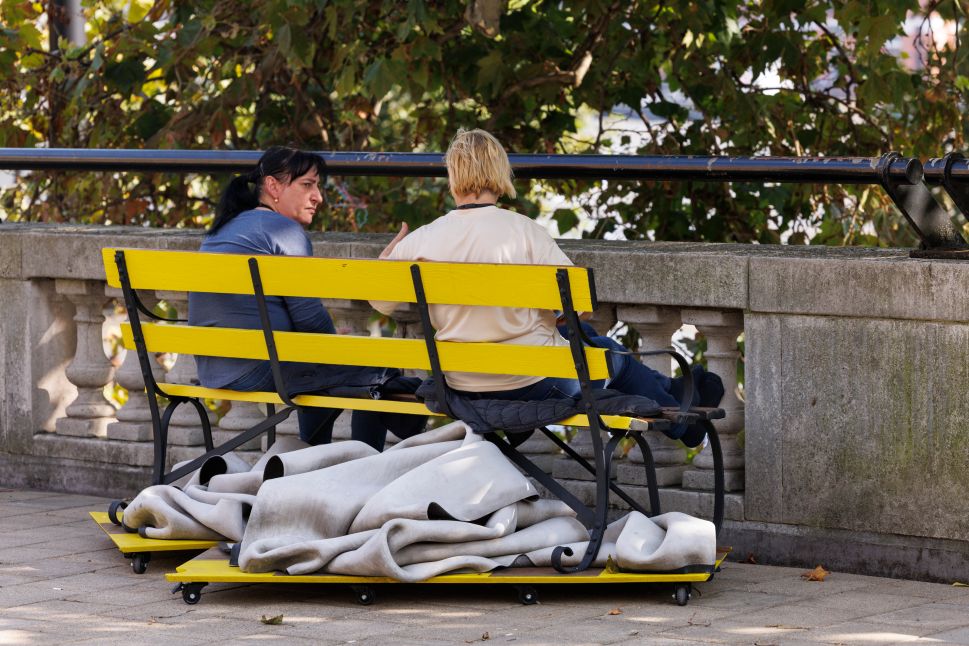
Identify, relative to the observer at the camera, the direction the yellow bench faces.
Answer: facing away from the viewer and to the right of the viewer

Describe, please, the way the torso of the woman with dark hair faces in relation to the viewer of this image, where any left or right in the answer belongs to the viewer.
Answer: facing away from the viewer and to the right of the viewer

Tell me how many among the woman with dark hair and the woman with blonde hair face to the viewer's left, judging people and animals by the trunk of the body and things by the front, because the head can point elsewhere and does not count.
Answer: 0

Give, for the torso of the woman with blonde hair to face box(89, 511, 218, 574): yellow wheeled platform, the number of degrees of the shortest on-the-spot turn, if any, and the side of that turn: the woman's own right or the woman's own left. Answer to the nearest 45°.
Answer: approximately 90° to the woman's own left

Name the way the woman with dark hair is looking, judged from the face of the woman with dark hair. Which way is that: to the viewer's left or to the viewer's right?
to the viewer's right

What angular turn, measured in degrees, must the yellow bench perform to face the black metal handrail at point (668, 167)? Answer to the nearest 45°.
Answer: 0° — it already faces it

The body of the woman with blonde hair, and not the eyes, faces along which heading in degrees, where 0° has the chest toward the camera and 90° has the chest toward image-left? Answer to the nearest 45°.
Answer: approximately 180°
